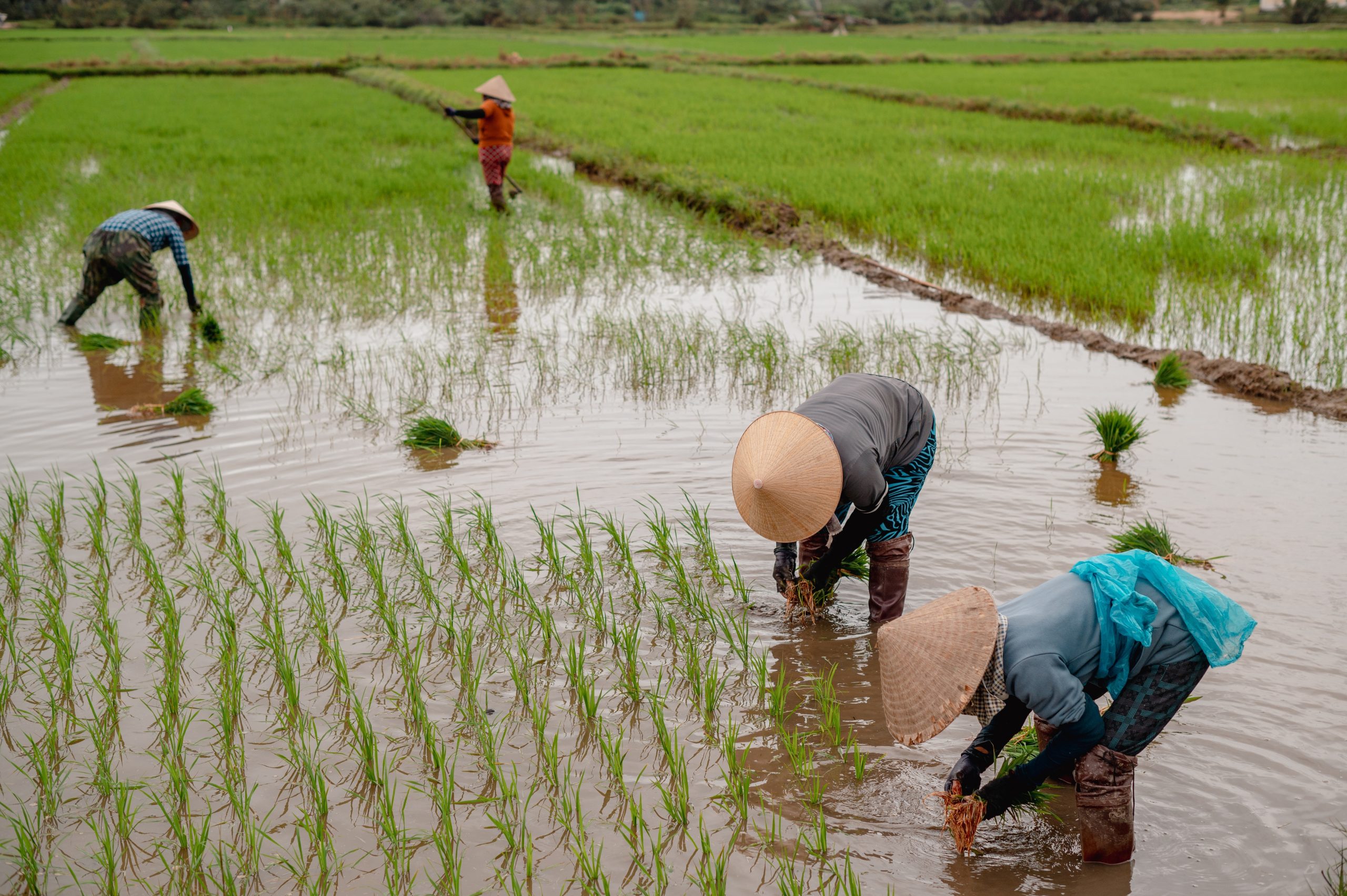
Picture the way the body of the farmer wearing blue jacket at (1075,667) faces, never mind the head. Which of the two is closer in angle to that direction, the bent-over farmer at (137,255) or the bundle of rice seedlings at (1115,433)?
the bent-over farmer

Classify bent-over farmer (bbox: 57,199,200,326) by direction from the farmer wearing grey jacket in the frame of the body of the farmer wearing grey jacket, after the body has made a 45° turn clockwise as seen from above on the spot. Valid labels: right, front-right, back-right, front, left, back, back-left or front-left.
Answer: front-right

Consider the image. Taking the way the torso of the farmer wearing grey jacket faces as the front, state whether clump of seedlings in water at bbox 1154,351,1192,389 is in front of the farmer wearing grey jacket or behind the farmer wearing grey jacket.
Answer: behind

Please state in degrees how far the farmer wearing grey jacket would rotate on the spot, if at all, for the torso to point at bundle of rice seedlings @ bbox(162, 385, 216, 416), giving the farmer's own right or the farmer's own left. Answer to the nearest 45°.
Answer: approximately 90° to the farmer's own right

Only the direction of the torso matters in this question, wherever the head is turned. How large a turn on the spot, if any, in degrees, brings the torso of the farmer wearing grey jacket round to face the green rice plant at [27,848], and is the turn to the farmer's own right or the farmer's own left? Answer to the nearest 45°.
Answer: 0° — they already face it

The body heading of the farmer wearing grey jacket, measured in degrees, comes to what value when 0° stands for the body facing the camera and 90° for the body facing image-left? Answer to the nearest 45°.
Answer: approximately 45°

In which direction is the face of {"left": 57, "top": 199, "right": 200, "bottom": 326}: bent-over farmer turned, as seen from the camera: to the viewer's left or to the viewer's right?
to the viewer's right

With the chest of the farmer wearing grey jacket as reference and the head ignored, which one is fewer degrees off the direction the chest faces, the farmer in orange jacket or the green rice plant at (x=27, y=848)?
the green rice plant

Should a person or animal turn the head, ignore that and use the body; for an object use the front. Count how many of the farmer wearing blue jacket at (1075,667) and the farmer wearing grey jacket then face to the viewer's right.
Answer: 0

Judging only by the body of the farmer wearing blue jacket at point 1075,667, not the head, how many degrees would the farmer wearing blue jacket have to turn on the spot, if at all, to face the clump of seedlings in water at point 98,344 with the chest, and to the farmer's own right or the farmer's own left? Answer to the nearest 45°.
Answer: approximately 45° to the farmer's own right

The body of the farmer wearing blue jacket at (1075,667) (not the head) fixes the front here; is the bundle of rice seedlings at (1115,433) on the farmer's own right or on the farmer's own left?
on the farmer's own right

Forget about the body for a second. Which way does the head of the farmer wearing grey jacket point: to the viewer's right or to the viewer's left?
to the viewer's left

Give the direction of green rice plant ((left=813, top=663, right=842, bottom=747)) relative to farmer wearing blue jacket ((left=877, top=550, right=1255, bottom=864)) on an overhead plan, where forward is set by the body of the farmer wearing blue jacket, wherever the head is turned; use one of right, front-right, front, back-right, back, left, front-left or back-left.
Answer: front-right

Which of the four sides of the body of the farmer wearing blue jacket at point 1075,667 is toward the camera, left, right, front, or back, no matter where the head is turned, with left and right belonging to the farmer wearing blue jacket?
left

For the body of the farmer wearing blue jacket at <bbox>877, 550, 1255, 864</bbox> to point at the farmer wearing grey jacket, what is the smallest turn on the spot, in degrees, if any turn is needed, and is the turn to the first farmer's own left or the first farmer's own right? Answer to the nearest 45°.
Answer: approximately 45° to the first farmer's own right
